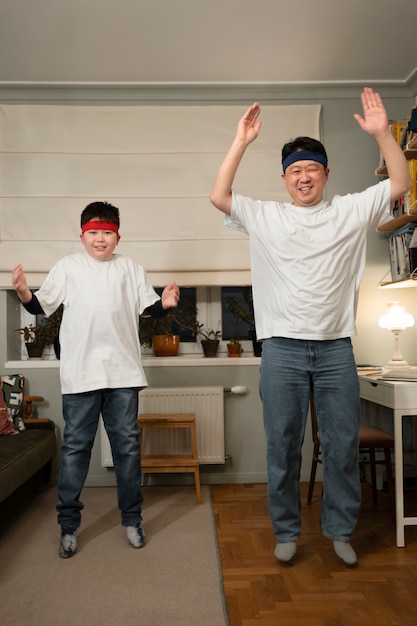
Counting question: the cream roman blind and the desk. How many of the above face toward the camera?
1

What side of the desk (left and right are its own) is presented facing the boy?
front

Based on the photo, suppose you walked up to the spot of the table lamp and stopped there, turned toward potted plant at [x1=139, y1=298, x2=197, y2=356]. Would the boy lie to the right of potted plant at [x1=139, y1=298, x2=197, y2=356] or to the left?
left

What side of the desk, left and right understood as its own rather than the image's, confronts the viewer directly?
left

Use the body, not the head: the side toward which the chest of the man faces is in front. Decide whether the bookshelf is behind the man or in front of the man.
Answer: behind

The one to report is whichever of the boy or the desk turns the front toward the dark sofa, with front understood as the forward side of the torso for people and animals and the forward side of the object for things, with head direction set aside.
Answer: the desk

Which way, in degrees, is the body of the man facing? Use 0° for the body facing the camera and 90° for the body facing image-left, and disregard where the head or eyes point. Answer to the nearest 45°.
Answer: approximately 0°
